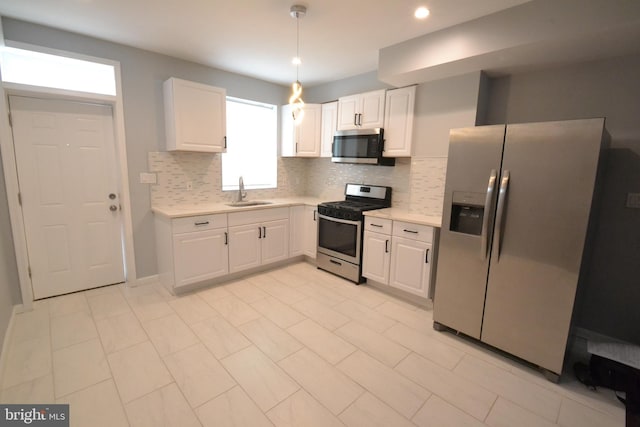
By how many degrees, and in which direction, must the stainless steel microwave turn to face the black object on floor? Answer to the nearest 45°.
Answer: approximately 90° to its left

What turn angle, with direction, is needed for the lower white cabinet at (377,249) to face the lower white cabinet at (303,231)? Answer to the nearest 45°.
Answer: approximately 90° to its right

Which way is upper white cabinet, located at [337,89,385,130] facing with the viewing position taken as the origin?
facing the viewer and to the left of the viewer

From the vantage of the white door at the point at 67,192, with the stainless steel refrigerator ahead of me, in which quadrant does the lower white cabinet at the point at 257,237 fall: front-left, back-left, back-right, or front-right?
front-left

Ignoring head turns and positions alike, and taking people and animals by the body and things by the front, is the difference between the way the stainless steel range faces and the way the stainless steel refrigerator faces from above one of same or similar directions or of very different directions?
same or similar directions

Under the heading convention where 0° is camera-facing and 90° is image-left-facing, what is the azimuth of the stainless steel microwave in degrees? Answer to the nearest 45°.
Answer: approximately 45°

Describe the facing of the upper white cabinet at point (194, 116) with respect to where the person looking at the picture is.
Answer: facing the viewer and to the right of the viewer

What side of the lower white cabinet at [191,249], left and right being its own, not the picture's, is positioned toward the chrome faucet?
left

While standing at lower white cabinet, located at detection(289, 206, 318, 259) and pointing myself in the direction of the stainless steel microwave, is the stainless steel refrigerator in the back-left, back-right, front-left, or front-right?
front-right

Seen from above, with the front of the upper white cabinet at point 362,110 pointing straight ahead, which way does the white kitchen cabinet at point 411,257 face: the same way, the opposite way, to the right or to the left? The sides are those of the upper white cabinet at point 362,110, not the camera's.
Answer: the same way

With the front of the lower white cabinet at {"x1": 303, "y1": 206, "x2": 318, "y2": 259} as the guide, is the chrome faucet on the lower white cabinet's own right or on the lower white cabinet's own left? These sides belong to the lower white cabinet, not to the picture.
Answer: on the lower white cabinet's own right

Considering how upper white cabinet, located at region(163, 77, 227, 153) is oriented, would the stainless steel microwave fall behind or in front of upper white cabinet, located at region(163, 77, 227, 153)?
in front

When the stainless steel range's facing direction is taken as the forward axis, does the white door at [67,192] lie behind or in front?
in front

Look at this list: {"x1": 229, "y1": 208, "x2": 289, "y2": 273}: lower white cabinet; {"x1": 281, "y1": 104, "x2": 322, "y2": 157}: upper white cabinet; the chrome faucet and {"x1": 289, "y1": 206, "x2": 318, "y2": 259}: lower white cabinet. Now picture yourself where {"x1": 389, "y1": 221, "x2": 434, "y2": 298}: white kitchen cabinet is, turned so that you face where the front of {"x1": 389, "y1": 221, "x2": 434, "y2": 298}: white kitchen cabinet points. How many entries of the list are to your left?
0
